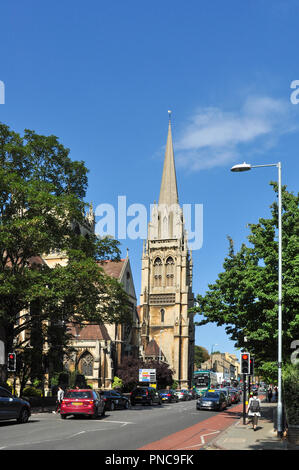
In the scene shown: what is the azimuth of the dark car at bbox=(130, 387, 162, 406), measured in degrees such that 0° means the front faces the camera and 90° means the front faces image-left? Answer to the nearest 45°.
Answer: approximately 225°

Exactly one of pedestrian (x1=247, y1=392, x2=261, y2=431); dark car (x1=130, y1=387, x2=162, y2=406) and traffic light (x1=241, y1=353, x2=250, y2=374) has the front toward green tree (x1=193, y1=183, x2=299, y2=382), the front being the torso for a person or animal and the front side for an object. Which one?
the pedestrian

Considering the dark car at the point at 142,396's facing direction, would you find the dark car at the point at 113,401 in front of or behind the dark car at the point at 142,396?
behind

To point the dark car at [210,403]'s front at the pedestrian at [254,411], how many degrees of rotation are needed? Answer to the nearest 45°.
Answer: approximately 45° to its left

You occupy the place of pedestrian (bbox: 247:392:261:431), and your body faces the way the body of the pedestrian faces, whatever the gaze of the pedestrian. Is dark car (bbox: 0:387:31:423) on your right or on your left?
on your left

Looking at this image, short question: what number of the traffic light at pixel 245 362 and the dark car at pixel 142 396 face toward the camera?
1

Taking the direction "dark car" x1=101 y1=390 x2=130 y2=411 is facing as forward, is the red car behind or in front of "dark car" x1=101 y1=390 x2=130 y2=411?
behind

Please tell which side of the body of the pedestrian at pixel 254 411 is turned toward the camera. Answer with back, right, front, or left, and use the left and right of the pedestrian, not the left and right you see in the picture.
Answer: back

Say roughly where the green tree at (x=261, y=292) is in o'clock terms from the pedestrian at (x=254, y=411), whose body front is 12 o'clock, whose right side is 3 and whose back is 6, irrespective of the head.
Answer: The green tree is roughly at 12 o'clock from the pedestrian.
